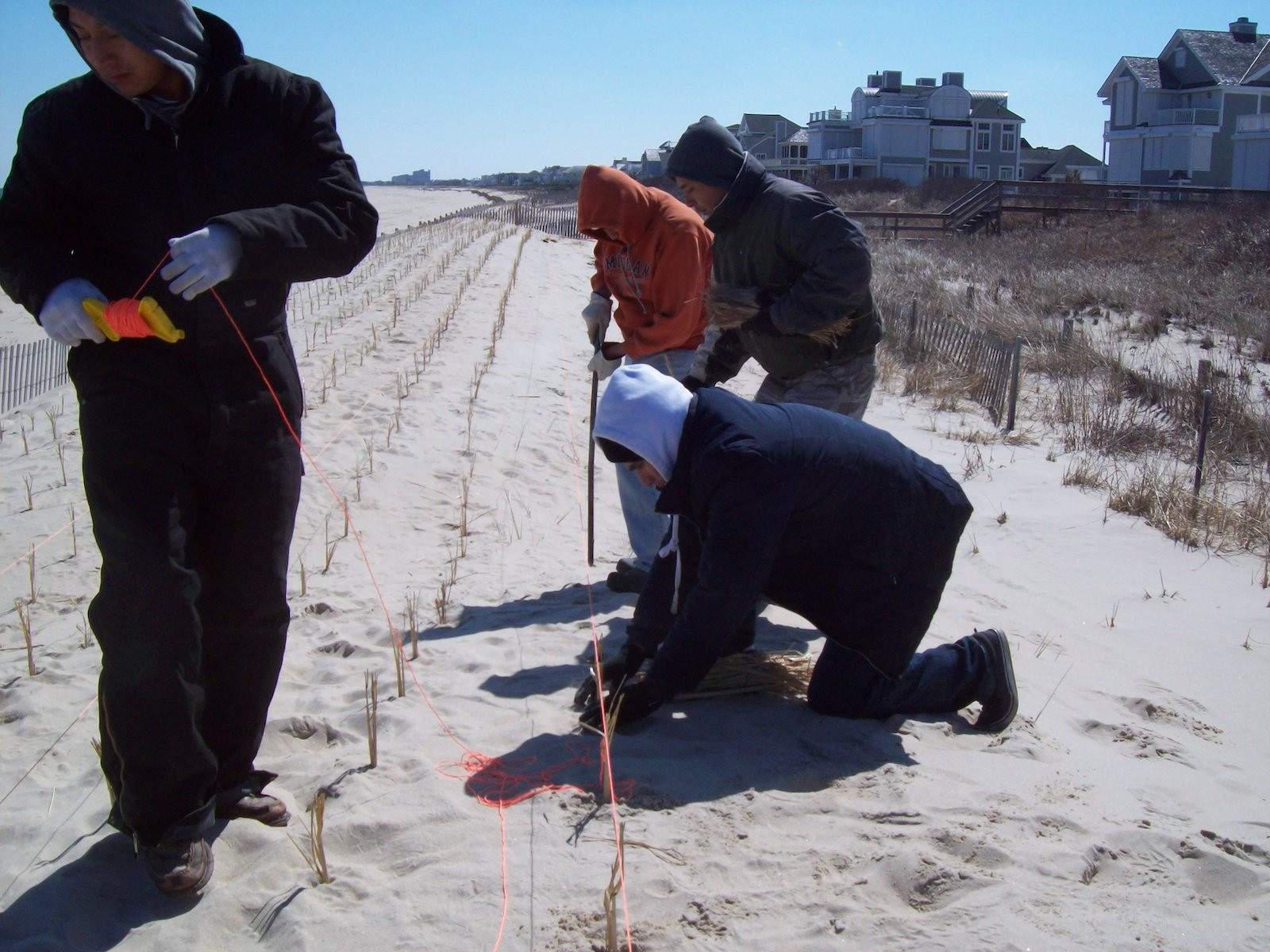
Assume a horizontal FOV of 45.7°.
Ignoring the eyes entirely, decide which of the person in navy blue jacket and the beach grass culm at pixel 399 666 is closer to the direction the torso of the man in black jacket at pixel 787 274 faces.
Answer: the beach grass culm

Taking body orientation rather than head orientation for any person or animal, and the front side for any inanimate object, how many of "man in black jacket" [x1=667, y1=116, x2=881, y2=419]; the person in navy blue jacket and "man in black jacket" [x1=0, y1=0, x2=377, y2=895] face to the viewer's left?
2

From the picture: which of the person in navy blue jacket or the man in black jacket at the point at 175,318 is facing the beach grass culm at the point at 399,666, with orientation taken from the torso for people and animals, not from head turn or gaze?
the person in navy blue jacket

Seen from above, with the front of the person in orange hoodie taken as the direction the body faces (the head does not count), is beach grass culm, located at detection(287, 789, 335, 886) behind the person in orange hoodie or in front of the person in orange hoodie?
in front

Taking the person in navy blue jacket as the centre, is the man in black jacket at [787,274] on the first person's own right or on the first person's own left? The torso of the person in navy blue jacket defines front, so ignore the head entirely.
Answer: on the first person's own right

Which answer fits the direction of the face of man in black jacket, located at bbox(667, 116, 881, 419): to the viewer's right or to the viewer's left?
to the viewer's left

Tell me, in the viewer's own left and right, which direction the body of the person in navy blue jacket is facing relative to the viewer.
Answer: facing to the left of the viewer

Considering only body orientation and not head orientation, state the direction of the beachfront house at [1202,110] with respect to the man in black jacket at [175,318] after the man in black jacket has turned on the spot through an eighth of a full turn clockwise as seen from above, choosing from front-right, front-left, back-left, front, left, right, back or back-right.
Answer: back

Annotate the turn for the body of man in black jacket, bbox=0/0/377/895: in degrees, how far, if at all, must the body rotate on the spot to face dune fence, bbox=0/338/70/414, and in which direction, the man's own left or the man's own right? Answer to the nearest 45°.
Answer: approximately 180°

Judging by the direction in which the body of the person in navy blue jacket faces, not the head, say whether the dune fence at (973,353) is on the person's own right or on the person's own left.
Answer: on the person's own right

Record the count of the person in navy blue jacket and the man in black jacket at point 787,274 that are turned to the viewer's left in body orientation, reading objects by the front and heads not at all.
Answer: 2

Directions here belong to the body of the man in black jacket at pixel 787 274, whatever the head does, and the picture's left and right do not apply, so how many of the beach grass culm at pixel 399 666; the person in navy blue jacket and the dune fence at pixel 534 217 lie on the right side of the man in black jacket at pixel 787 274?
1

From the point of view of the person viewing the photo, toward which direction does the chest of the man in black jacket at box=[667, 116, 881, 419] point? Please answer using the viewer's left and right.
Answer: facing to the left of the viewer

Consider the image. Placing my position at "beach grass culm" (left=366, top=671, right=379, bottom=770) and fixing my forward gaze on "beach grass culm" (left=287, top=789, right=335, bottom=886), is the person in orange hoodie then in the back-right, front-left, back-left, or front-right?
back-left

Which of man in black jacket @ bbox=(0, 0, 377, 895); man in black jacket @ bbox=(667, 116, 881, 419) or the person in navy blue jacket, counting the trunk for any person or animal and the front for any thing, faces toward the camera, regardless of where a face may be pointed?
man in black jacket @ bbox=(0, 0, 377, 895)
